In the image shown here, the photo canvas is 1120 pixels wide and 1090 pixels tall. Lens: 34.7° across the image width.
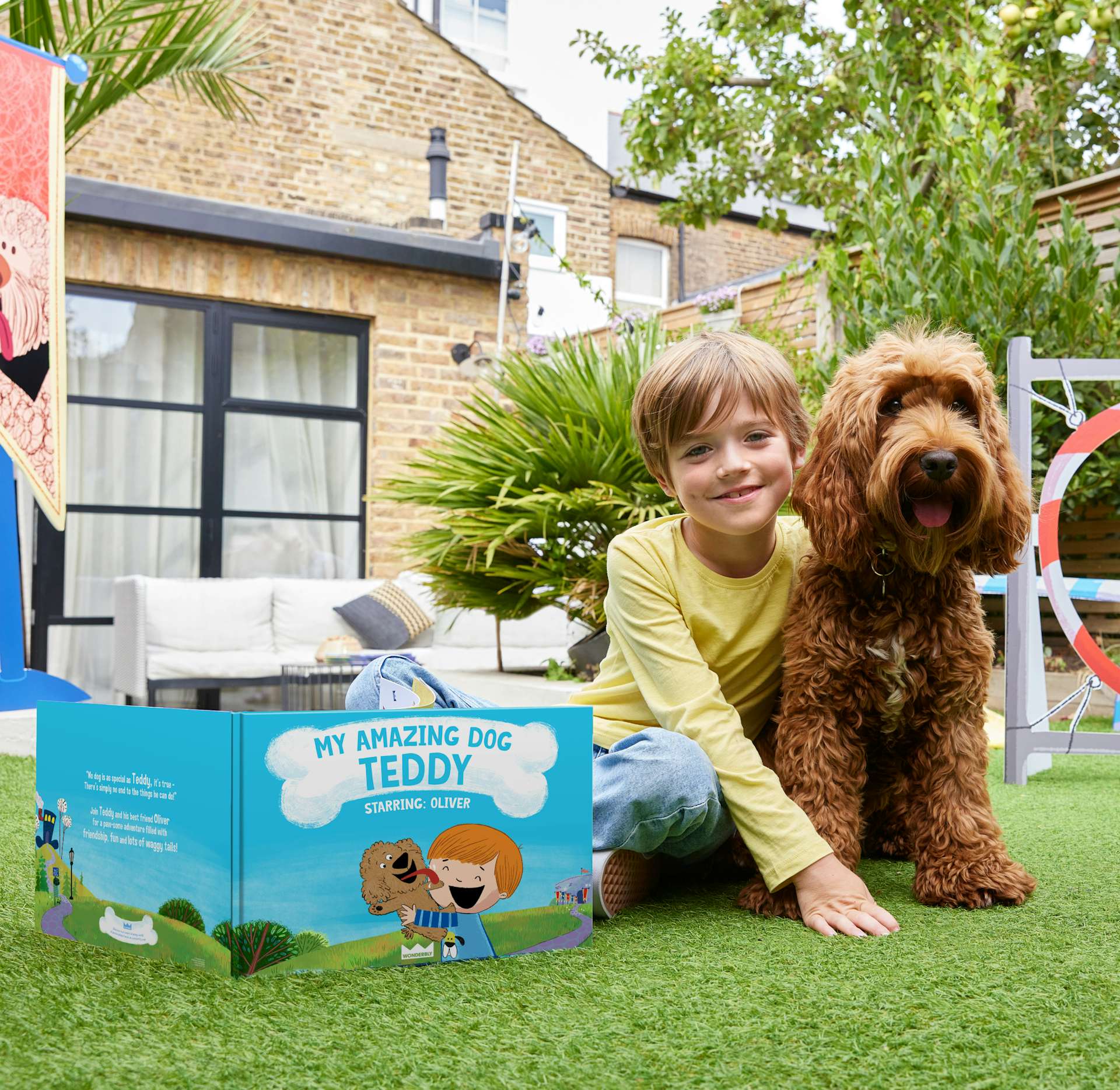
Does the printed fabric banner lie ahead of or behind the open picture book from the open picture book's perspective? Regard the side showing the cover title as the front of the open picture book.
behind

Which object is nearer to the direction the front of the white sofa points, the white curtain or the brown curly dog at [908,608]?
the brown curly dog

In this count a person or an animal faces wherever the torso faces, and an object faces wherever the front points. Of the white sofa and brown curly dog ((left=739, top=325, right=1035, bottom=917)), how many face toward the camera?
2

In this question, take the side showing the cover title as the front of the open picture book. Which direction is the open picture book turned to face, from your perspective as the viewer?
facing the viewer

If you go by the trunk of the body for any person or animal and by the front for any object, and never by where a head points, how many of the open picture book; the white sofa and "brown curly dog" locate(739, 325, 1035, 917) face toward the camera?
3

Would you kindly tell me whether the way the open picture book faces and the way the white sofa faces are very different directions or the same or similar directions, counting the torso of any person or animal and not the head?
same or similar directions

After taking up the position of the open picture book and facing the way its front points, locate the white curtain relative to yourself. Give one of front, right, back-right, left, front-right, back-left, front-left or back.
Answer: back

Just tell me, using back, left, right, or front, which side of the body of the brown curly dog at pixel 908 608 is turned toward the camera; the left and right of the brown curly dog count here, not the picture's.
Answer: front

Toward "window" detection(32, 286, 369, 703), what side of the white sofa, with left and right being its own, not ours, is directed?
back

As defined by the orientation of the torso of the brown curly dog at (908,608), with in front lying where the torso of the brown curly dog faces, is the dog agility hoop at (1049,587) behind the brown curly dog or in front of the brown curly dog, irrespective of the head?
behind
